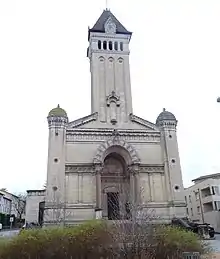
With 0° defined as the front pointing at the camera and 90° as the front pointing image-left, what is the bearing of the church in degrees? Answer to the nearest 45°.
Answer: approximately 0°

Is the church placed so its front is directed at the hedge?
yes
